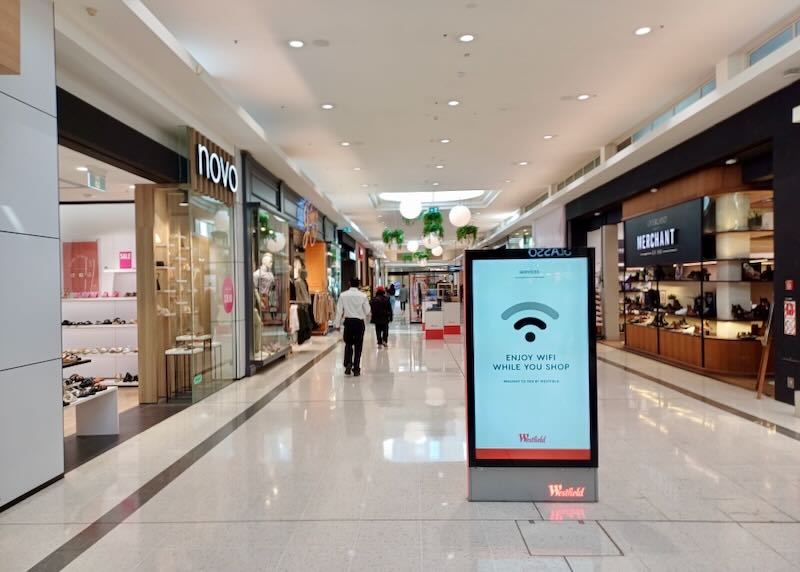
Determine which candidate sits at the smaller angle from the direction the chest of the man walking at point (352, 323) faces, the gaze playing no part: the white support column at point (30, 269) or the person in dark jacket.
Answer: the person in dark jacket

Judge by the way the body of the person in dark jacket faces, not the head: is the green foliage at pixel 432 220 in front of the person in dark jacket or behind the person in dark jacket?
in front

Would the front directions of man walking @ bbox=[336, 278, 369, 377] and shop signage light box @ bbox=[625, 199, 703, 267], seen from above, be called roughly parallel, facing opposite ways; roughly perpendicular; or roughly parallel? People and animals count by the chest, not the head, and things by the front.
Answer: roughly perpendicular

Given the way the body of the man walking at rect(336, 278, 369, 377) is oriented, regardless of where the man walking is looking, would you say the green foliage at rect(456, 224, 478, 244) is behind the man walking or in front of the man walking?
in front

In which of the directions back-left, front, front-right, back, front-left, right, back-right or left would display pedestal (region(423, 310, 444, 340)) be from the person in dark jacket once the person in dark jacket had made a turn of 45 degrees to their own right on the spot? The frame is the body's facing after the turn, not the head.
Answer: front

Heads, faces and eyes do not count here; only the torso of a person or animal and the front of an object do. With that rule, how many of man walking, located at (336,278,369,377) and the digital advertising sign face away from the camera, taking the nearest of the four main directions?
1

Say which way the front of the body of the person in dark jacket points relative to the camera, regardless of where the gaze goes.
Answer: away from the camera

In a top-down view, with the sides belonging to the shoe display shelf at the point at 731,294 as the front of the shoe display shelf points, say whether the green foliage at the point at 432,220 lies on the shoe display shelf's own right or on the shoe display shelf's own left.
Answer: on the shoe display shelf's own right

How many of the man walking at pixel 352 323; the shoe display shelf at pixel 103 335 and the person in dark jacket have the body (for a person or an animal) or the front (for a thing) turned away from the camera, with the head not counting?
2

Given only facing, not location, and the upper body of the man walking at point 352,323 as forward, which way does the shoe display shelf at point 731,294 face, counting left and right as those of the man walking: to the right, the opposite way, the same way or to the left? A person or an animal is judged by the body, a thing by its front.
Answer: to the left

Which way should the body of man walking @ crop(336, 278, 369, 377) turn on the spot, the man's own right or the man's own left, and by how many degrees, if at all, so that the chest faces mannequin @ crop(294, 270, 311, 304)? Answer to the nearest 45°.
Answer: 0° — they already face it

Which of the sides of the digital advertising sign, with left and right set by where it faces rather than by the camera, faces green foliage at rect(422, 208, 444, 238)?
back

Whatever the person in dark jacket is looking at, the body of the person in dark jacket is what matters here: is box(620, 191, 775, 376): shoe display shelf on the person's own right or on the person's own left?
on the person's own right

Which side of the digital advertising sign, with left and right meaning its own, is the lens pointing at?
front

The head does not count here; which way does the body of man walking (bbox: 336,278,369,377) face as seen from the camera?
away from the camera

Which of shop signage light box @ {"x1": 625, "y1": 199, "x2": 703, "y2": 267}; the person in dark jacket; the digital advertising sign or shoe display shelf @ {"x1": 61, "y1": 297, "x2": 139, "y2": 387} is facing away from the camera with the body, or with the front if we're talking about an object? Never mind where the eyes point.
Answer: the person in dark jacket
